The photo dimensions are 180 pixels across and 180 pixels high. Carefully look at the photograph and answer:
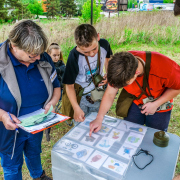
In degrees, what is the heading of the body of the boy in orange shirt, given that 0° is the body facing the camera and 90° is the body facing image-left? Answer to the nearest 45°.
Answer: approximately 45°

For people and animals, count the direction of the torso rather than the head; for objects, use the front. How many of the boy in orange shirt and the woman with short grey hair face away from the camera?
0

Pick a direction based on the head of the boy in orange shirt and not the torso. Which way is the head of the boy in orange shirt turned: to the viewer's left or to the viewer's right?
to the viewer's left

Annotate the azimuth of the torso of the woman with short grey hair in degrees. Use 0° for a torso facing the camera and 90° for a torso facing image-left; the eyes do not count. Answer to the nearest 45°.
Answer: approximately 315°

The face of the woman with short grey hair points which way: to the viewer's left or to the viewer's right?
to the viewer's right

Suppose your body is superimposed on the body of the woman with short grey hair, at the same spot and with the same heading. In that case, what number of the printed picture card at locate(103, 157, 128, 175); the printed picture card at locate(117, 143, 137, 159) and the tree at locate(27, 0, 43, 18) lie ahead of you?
2
